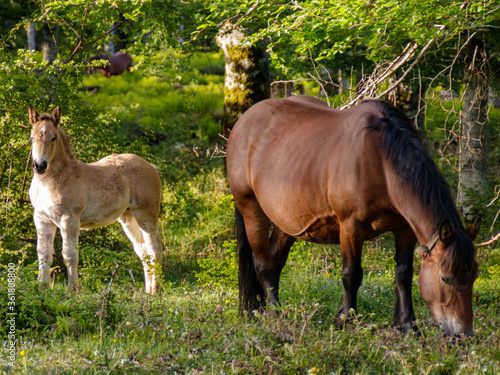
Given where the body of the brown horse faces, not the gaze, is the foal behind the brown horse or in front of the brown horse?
behind

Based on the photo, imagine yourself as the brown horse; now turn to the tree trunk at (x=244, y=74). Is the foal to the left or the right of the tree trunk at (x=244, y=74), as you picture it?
left

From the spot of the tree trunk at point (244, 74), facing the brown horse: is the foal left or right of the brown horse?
right

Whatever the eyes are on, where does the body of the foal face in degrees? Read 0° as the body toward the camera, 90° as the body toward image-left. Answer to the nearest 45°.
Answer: approximately 45°

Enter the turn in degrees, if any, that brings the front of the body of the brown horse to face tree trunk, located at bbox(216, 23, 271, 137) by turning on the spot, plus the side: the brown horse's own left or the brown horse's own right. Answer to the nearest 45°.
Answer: approximately 135° to the brown horse's own left

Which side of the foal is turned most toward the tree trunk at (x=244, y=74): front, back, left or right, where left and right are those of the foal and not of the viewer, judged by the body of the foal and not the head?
back

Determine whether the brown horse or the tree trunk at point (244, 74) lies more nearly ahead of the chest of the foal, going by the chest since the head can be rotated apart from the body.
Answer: the brown horse

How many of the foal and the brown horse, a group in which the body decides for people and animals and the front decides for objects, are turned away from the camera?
0
